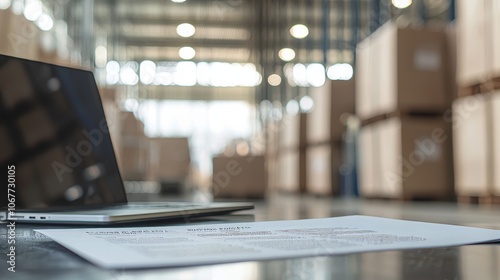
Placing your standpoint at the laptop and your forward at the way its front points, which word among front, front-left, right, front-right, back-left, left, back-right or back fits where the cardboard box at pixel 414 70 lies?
left

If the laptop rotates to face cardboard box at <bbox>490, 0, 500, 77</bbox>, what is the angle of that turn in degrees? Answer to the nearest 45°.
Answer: approximately 90° to its left

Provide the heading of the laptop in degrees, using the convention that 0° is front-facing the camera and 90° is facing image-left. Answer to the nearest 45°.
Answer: approximately 315°

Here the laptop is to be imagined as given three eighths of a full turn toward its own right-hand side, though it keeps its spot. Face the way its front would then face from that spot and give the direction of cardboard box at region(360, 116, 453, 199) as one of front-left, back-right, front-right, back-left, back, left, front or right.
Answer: back-right

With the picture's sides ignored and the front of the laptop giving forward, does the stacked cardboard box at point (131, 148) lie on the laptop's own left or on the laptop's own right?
on the laptop's own left

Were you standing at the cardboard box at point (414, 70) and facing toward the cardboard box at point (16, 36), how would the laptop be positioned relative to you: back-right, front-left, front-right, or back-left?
front-left

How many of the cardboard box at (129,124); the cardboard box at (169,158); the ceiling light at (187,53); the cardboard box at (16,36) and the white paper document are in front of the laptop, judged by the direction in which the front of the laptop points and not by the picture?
1

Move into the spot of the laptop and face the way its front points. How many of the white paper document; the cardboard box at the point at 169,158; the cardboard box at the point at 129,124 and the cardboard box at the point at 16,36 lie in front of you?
1

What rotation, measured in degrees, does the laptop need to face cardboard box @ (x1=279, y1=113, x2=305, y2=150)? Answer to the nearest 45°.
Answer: approximately 135° to its left

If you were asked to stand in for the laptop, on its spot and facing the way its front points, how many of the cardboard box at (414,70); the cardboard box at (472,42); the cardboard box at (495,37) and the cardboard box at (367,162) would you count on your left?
4

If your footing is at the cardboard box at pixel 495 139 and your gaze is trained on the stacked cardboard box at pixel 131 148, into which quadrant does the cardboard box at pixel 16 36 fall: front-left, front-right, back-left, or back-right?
front-left

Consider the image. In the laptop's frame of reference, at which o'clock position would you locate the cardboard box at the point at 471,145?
The cardboard box is roughly at 9 o'clock from the laptop.

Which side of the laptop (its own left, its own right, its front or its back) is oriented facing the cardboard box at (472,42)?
left

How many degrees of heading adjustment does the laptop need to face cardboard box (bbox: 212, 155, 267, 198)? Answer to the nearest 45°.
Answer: approximately 135° to its left

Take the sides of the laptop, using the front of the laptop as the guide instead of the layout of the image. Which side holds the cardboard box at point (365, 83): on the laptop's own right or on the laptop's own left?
on the laptop's own left

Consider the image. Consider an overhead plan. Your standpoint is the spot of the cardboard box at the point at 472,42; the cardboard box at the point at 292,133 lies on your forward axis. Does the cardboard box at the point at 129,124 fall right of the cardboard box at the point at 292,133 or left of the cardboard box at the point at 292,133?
left

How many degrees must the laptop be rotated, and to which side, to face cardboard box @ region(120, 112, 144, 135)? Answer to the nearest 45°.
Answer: approximately 135° to its left
